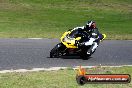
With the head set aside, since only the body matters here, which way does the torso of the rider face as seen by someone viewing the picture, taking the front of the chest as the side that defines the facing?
to the viewer's left
